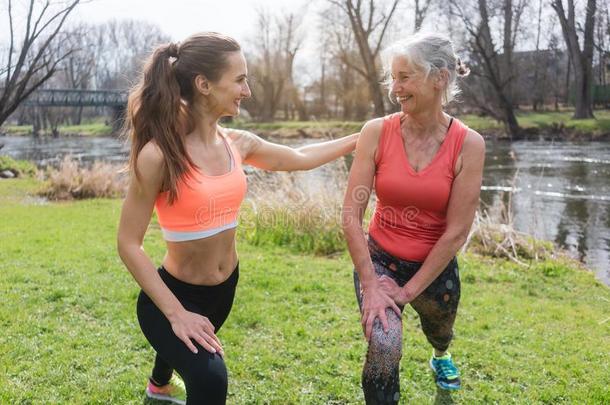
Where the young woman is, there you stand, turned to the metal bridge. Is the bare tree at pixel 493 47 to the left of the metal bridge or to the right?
right

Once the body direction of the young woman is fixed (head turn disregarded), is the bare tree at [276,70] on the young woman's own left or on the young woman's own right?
on the young woman's own left

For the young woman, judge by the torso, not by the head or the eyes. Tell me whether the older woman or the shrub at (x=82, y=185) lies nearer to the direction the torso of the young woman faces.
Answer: the older woman

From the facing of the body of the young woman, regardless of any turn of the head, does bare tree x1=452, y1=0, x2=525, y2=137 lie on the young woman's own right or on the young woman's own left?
on the young woman's own left

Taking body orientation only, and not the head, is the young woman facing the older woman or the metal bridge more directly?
the older woman

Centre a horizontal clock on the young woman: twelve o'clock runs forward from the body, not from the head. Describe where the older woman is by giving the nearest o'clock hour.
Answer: The older woman is roughly at 10 o'clock from the young woman.

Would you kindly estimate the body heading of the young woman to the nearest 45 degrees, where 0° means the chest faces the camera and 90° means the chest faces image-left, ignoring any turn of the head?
approximately 315°

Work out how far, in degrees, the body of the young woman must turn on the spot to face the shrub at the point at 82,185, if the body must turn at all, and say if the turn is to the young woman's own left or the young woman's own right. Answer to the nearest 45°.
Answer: approximately 135° to the young woman's own left

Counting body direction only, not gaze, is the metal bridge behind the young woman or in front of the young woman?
behind
